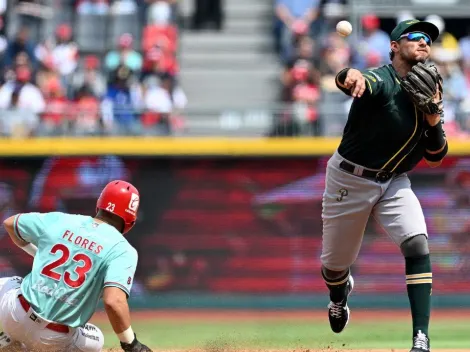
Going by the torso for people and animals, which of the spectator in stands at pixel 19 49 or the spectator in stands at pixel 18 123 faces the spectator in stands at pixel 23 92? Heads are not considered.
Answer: the spectator in stands at pixel 19 49

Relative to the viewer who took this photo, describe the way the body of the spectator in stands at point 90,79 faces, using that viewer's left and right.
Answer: facing the viewer

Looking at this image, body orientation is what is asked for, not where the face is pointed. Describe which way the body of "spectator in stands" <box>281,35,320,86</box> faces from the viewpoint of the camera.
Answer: toward the camera

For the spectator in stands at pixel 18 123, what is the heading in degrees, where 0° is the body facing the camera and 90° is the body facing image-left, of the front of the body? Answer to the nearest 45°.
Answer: approximately 0°

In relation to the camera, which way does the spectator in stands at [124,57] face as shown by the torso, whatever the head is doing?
toward the camera

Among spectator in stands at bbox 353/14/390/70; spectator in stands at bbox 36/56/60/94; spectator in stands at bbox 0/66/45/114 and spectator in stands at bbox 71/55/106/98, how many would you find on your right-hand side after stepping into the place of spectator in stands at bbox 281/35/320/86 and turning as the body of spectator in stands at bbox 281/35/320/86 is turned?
3

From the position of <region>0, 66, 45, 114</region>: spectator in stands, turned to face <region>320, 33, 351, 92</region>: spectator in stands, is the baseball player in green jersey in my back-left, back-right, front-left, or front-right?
front-right

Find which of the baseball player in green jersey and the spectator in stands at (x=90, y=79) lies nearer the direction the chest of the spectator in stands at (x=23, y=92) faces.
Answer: the baseball player in green jersey
